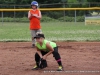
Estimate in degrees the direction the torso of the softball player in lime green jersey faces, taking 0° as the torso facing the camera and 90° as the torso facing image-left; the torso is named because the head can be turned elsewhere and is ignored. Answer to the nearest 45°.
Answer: approximately 45°
